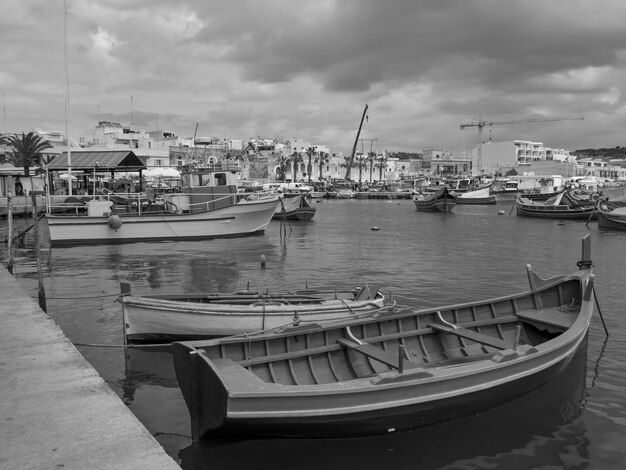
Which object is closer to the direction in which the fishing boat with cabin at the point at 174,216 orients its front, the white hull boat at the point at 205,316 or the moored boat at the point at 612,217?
the moored boat

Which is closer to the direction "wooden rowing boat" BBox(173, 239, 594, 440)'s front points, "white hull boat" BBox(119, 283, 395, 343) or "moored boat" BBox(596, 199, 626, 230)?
the moored boat

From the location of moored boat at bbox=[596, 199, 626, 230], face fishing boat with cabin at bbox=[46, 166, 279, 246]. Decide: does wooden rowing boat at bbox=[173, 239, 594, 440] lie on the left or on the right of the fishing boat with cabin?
left

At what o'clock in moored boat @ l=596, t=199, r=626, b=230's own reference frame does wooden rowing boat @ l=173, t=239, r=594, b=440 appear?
The wooden rowing boat is roughly at 9 o'clock from the moored boat.

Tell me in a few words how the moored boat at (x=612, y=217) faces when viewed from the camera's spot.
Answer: facing to the left of the viewer

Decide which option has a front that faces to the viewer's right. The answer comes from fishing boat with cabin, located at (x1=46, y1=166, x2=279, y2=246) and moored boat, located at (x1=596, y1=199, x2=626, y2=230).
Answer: the fishing boat with cabin

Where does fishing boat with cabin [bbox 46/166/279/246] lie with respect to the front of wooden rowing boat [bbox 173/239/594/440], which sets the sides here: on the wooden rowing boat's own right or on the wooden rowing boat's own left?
on the wooden rowing boat's own left

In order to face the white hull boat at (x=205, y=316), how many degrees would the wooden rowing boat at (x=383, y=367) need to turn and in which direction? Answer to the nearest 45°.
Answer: approximately 90° to its left

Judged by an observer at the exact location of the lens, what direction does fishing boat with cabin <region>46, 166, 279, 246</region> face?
facing to the right of the viewer

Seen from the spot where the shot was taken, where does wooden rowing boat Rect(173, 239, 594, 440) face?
facing away from the viewer and to the right of the viewer

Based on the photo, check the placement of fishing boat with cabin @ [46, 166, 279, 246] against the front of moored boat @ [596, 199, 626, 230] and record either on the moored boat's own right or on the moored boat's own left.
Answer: on the moored boat's own left

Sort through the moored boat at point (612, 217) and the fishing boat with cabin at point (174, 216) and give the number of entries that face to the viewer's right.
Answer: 1
